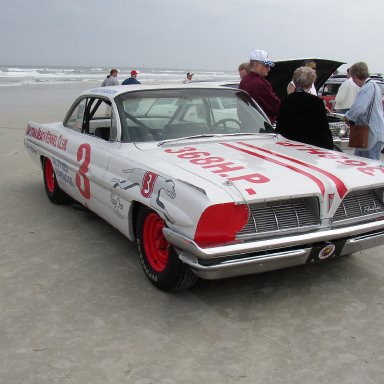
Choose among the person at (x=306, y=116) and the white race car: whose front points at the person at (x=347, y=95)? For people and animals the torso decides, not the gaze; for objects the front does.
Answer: the person at (x=306, y=116)

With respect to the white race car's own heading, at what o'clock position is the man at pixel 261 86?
The man is roughly at 8 o'clock from the white race car.

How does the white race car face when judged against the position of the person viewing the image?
facing the viewer and to the right of the viewer

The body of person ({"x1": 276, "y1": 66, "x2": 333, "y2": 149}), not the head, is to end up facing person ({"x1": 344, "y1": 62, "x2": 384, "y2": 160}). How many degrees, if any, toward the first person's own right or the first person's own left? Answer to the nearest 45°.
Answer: approximately 45° to the first person's own right

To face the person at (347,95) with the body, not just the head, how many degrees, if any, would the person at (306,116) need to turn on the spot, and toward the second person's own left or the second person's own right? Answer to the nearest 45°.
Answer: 0° — they already face them

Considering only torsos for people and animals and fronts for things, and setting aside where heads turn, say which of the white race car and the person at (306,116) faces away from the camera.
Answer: the person

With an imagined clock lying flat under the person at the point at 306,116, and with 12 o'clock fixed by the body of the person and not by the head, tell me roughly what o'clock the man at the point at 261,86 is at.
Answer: The man is roughly at 11 o'clock from the person.

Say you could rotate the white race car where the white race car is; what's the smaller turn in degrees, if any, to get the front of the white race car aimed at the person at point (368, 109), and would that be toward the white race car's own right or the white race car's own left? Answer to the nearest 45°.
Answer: approximately 90° to the white race car's own left

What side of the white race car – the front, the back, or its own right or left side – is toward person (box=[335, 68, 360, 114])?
left

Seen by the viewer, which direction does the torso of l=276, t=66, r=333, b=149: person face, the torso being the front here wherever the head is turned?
away from the camera

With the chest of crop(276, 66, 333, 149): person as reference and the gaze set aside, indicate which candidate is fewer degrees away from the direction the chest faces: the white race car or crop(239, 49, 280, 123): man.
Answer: the man

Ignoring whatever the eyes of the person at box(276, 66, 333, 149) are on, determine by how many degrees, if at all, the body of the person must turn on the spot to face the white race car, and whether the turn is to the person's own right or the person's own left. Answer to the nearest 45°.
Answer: approximately 180°

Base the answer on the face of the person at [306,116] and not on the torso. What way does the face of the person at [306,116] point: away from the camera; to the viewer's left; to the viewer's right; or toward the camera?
away from the camera

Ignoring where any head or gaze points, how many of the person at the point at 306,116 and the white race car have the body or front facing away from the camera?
1
